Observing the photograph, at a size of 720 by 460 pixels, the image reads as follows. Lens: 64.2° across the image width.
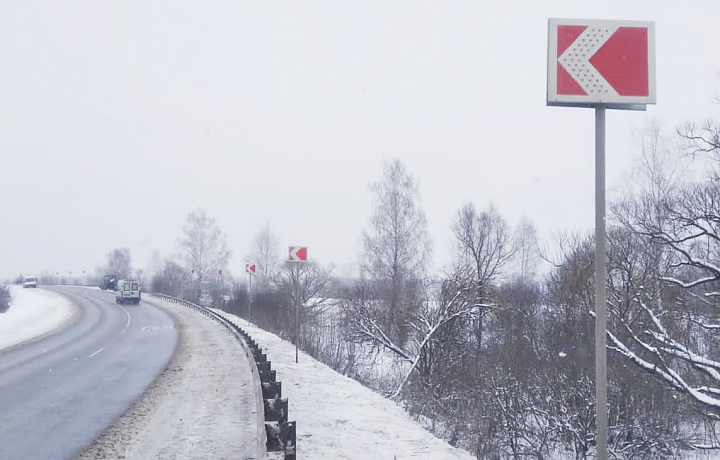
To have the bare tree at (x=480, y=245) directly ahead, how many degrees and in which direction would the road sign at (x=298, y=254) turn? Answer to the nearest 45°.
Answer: approximately 135° to its left

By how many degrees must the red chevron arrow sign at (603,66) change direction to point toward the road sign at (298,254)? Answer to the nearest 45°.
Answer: approximately 135° to its right

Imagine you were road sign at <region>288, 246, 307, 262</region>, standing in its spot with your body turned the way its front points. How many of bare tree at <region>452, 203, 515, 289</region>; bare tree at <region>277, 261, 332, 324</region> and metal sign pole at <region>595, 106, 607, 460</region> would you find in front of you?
1

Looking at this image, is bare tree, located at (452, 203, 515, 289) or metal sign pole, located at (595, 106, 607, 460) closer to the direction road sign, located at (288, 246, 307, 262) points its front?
the metal sign pole

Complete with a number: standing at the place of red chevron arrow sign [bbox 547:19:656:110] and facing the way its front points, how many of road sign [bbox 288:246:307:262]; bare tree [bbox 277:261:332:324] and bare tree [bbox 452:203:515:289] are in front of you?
0

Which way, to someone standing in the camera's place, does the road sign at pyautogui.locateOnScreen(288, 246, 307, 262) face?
facing the viewer

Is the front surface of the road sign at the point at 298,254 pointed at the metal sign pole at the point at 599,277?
yes

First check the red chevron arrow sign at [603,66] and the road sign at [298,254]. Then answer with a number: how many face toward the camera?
2

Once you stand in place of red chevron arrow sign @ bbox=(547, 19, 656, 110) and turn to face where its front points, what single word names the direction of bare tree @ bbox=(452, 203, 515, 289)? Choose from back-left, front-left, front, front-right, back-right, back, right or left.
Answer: back

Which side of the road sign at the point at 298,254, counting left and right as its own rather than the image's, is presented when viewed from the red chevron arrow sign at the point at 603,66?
front

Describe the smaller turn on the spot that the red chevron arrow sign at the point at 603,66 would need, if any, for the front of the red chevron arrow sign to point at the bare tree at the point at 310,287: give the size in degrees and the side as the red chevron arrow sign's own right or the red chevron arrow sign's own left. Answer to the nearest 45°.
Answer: approximately 135° to the red chevron arrow sign's own right

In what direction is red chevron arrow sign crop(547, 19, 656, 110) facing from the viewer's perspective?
toward the camera

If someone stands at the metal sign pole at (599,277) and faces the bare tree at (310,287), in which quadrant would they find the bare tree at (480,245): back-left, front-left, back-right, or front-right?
front-right
